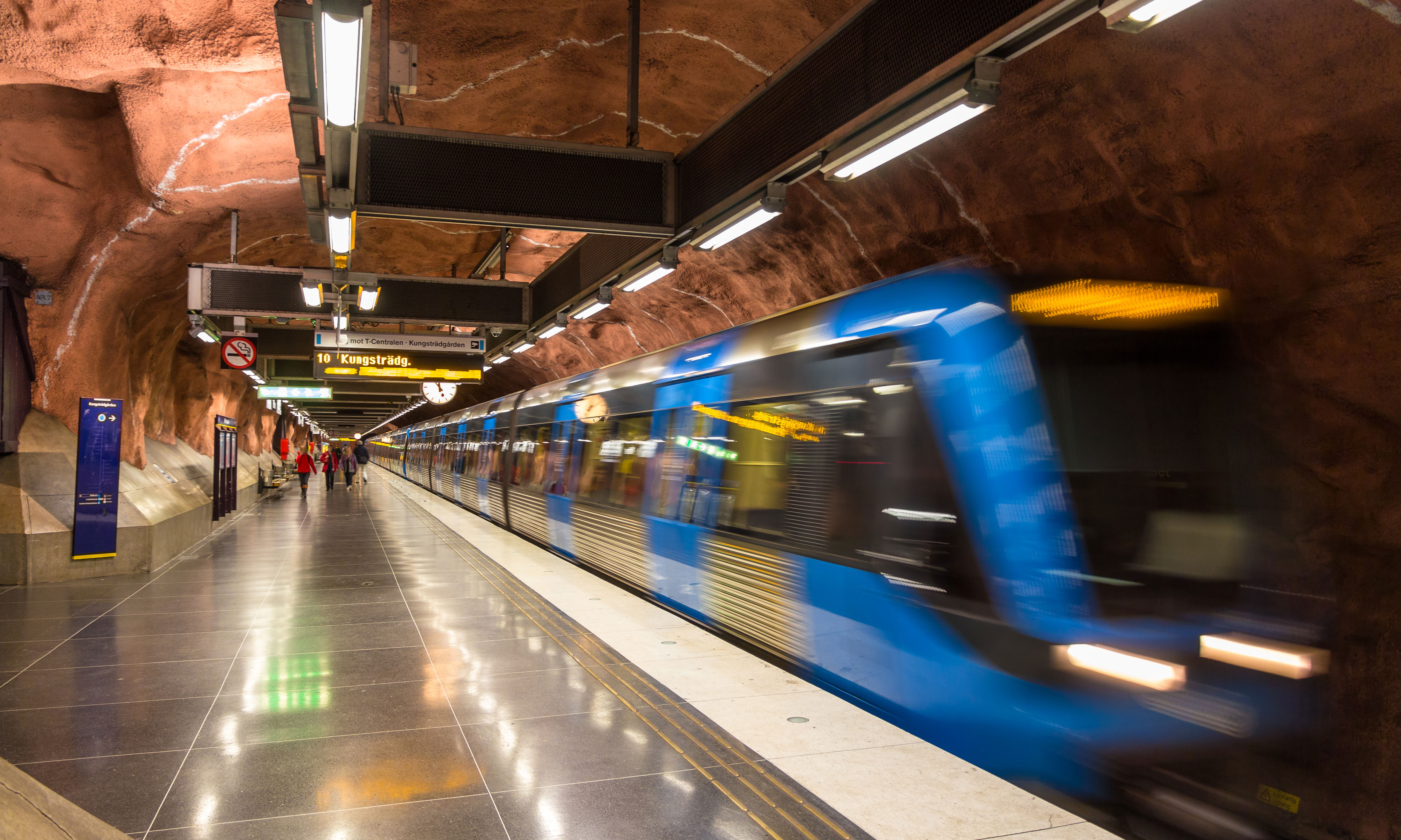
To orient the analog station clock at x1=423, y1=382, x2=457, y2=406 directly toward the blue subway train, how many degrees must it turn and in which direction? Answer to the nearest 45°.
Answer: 0° — it already faces it

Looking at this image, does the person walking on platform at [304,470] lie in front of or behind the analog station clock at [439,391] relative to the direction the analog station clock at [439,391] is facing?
behind

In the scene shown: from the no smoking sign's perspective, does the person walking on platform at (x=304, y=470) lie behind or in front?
behind

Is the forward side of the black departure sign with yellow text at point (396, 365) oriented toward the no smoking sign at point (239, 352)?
no

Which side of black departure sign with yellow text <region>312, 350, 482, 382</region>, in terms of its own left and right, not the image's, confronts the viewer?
front

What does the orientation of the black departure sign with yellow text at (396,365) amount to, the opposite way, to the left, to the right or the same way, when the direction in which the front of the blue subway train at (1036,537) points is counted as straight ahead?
the same way

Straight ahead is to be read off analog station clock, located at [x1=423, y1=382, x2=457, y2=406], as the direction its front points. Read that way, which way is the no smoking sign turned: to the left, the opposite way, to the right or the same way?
the same way

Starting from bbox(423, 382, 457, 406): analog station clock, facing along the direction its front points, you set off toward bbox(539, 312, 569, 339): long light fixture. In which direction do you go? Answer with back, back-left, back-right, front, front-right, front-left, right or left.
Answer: front

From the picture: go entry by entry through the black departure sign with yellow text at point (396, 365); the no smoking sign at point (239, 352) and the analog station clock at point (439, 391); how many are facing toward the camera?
3

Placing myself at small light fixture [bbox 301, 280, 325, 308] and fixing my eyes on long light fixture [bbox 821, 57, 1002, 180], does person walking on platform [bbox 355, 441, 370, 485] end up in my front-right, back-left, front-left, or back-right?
back-left

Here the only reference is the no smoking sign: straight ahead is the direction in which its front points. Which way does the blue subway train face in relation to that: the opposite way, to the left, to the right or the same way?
the same way

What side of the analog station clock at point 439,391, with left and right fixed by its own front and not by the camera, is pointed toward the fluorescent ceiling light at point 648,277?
front

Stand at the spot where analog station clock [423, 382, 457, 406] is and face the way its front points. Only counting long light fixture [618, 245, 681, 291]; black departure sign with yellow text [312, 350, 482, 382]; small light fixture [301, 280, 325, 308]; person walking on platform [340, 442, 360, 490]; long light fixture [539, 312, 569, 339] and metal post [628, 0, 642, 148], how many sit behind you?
1

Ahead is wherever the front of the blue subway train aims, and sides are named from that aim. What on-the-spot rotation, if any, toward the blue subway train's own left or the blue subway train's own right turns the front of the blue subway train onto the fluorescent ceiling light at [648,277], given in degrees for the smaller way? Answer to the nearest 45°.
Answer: approximately 180°

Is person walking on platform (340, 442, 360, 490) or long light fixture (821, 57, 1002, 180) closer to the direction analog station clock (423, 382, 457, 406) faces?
the long light fixture

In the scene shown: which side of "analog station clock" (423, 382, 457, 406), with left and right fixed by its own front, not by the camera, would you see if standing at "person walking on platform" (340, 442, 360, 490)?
back

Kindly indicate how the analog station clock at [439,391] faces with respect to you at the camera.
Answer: facing the viewer

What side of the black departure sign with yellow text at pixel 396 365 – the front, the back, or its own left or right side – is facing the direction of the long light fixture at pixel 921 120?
front

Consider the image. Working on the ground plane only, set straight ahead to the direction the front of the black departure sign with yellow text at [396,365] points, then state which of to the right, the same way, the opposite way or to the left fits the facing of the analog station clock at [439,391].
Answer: the same way

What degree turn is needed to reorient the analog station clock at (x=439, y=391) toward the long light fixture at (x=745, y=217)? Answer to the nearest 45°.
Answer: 0° — it already faces it
